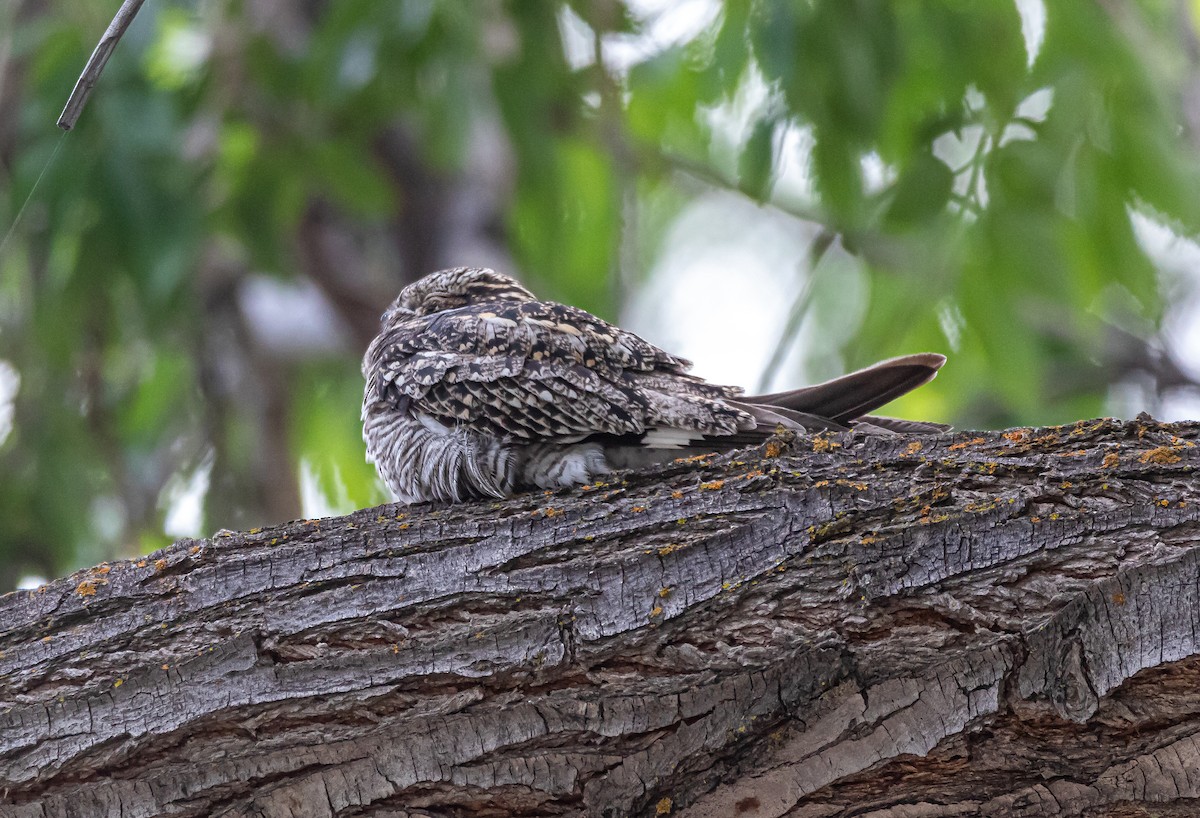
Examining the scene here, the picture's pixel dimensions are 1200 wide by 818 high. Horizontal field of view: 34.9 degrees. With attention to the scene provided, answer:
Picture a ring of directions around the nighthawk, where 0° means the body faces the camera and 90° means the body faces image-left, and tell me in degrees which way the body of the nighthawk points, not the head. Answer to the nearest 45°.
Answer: approximately 90°
